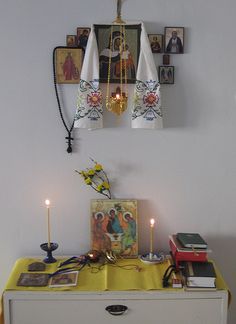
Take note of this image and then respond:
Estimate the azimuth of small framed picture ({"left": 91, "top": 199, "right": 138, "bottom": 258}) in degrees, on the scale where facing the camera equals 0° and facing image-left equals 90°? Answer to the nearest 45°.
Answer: approximately 0°
